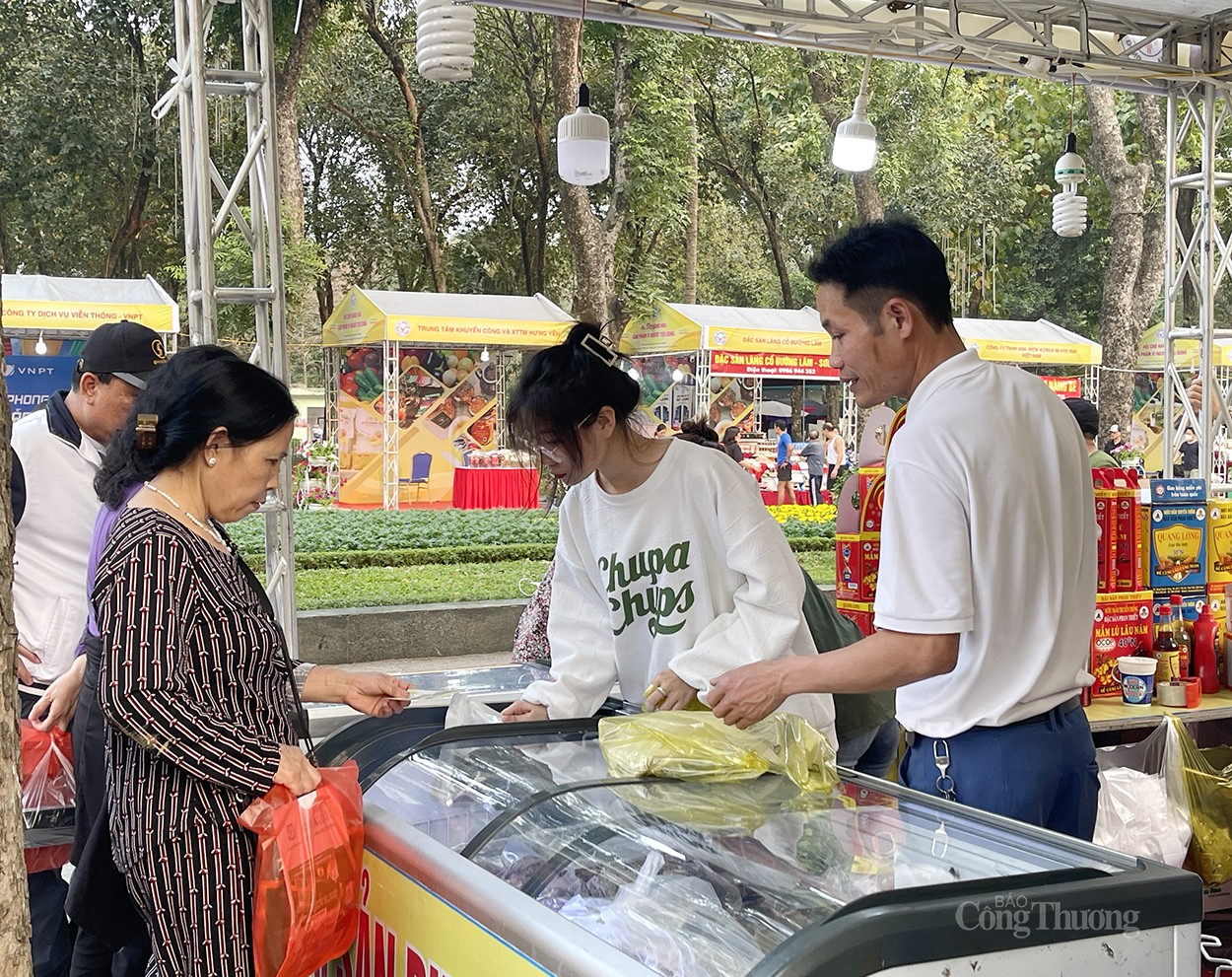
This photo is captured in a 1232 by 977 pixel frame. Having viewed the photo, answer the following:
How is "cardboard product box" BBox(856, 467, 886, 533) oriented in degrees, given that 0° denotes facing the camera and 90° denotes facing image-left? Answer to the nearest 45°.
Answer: approximately 0°

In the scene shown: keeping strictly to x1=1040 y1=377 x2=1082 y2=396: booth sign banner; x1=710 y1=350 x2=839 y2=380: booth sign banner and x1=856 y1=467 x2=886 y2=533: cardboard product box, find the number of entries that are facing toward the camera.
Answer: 3

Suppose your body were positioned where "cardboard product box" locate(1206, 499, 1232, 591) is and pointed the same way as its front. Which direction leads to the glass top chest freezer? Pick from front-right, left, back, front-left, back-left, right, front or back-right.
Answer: front

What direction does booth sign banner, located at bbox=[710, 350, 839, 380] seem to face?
toward the camera

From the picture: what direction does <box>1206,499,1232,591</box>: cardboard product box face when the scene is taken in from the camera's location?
facing the viewer

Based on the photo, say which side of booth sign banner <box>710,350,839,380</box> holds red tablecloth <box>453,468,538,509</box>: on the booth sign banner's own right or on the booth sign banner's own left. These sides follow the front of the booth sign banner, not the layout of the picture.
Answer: on the booth sign banner's own right

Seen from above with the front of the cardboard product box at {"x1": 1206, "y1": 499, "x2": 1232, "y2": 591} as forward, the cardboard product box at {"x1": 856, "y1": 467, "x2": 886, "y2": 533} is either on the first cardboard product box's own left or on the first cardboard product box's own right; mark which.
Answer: on the first cardboard product box's own right

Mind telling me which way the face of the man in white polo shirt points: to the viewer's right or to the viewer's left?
to the viewer's left

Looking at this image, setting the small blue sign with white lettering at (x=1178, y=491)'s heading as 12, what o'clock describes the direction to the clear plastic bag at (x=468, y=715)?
The clear plastic bag is roughly at 1 o'clock from the small blue sign with white lettering.

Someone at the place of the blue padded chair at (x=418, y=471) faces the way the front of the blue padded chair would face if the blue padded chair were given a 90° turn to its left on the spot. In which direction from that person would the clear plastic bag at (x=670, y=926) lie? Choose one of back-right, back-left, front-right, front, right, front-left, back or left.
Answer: front-right

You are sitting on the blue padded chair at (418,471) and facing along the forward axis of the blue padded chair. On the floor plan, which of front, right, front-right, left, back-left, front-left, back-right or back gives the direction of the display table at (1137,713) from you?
front-left

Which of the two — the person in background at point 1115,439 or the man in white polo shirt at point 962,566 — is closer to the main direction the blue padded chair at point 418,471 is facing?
the man in white polo shirt

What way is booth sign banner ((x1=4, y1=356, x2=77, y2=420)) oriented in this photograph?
toward the camera
